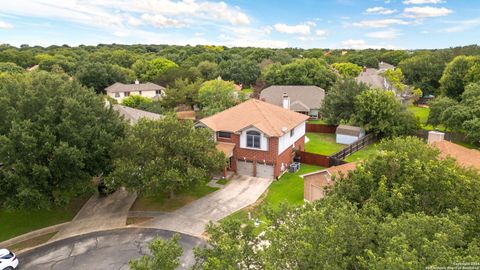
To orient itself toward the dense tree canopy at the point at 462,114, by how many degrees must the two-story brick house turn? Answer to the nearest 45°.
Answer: approximately 135° to its left

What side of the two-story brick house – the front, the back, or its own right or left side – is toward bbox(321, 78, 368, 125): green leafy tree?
back

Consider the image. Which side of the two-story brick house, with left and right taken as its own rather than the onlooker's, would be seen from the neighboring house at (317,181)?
left

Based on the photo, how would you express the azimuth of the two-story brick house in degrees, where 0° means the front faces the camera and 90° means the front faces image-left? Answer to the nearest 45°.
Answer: approximately 45°

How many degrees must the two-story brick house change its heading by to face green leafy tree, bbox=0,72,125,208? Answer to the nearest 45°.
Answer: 0° — it already faces it

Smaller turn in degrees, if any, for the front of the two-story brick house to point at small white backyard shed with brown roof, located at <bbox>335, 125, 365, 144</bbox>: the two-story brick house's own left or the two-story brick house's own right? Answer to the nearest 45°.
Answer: approximately 180°

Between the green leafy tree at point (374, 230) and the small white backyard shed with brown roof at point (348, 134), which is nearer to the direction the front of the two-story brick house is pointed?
the green leafy tree

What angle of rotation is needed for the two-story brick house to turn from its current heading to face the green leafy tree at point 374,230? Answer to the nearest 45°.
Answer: approximately 45° to its left

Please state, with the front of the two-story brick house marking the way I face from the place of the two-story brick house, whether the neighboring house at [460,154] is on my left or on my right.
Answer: on my left

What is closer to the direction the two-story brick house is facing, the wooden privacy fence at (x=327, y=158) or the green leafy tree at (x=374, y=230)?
the green leafy tree

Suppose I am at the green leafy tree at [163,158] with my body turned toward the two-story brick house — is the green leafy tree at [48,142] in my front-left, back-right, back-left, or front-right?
back-left

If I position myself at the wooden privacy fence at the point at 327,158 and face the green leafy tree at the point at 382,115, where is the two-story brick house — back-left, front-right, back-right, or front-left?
back-left

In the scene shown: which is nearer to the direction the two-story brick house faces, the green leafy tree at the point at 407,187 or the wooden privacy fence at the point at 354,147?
the green leafy tree

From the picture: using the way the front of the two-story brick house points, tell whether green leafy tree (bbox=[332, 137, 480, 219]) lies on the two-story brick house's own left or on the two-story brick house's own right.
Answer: on the two-story brick house's own left

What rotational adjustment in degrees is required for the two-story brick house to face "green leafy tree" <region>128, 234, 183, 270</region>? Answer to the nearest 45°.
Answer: approximately 45° to its left
